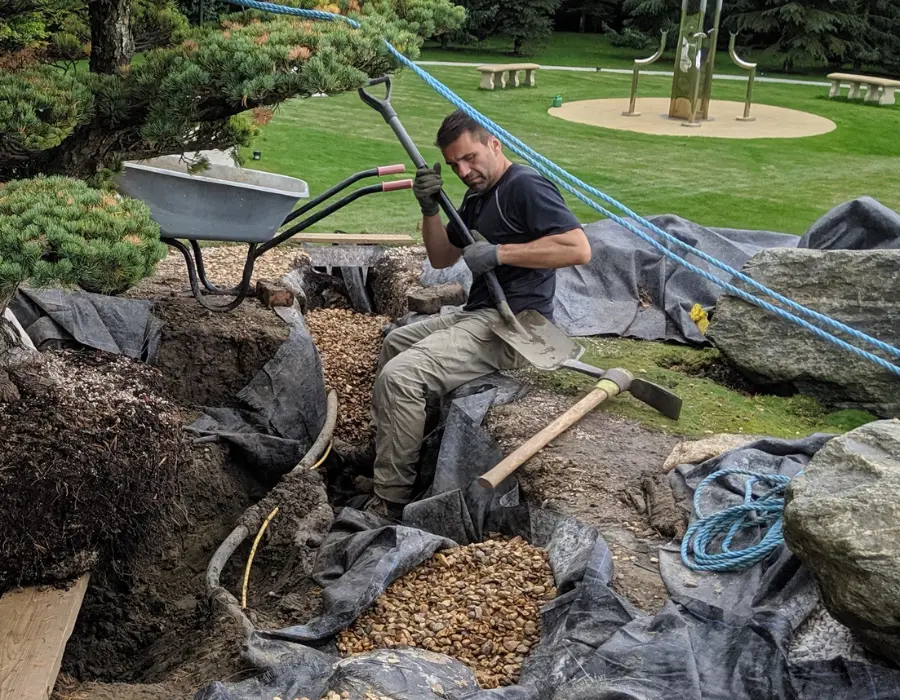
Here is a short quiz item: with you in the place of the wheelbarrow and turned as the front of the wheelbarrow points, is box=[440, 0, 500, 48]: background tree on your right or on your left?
on your right

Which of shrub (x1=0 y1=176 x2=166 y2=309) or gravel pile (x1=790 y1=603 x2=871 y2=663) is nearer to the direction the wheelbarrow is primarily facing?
the shrub

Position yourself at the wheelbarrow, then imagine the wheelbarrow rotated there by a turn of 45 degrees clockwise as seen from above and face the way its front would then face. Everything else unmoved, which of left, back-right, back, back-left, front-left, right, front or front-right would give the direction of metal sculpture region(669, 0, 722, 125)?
right

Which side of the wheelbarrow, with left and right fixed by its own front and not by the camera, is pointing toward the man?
back

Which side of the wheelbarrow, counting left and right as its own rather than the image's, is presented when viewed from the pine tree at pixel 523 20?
right

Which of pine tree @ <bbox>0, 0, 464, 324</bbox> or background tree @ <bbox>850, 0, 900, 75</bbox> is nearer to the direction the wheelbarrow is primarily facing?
the pine tree

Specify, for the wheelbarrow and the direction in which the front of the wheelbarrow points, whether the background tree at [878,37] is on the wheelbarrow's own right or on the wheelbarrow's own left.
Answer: on the wheelbarrow's own right

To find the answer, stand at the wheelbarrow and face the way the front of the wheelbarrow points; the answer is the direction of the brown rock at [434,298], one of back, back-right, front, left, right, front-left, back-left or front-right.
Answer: back-right

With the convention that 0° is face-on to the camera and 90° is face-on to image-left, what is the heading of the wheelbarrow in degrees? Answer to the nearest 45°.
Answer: approximately 90°

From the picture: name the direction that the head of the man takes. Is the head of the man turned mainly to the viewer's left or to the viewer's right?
to the viewer's left

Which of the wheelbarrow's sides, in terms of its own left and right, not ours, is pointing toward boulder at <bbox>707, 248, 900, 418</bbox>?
back

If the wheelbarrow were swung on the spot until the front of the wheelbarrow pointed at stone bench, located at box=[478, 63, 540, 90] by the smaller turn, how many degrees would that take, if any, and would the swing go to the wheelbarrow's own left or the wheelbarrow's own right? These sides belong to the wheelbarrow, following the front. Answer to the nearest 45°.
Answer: approximately 90° to the wheelbarrow's own right

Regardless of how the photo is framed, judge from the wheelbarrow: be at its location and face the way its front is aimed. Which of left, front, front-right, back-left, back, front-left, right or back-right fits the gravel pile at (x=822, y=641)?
back-left
